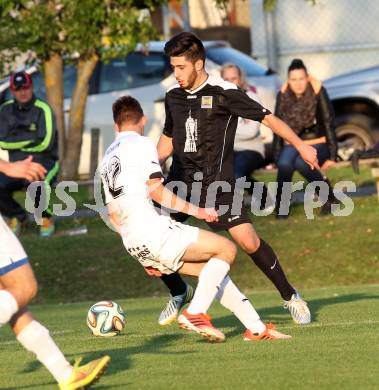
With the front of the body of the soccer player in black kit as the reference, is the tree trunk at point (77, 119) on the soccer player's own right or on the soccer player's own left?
on the soccer player's own right

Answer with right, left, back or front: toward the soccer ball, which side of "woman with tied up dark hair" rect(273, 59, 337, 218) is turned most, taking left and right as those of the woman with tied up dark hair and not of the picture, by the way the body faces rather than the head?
front

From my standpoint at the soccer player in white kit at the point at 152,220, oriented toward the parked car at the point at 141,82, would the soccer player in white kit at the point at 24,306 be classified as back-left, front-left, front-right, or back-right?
back-left

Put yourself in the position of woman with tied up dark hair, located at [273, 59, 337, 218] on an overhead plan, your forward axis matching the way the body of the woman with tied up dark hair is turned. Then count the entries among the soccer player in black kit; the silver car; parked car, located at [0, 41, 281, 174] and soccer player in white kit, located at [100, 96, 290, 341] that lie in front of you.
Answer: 2
